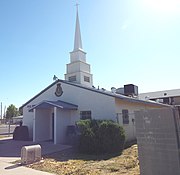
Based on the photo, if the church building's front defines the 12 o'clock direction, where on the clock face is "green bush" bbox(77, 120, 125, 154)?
The green bush is roughly at 10 o'clock from the church building.

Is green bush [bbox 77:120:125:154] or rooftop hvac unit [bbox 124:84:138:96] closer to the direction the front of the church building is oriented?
the green bush

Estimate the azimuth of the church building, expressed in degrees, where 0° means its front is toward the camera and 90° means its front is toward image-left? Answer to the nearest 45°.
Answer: approximately 45°

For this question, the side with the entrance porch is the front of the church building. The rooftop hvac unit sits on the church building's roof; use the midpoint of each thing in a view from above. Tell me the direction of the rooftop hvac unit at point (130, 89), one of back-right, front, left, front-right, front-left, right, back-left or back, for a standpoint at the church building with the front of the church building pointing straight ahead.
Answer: back

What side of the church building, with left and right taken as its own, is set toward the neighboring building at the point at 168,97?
back

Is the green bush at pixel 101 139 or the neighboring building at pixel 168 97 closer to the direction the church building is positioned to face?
the green bush
